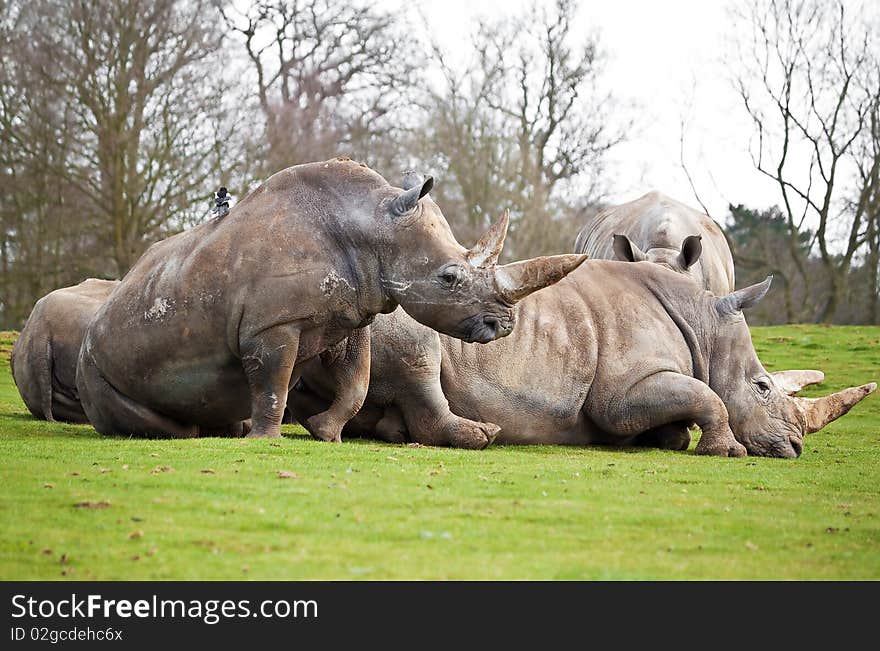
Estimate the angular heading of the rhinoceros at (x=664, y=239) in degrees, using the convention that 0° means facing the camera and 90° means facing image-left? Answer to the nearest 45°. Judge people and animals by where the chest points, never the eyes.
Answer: approximately 0°

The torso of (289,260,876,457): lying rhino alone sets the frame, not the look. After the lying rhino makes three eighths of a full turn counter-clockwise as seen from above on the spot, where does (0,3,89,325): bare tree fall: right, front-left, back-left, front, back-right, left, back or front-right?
front

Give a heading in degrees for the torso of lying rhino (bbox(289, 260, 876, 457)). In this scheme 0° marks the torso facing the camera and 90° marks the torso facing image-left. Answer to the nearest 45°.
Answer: approximately 270°

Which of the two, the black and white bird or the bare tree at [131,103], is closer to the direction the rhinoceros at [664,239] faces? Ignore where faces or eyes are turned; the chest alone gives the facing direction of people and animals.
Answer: the black and white bird

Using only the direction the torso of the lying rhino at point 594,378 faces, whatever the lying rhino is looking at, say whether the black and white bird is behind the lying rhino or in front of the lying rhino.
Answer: behind

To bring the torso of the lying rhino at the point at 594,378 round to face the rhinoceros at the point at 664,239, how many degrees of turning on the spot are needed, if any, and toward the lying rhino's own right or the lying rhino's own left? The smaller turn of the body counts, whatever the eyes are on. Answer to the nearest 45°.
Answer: approximately 90° to the lying rhino's own left

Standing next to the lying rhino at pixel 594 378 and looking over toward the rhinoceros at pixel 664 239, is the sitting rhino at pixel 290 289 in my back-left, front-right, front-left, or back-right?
back-left

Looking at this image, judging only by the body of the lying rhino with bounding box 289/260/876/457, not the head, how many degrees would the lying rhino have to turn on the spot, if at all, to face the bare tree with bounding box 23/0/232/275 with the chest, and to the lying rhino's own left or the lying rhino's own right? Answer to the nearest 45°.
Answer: approximately 135° to the lying rhino's own left

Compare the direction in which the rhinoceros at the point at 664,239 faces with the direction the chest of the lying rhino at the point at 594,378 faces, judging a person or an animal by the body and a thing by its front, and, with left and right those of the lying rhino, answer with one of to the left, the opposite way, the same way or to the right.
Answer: to the right
